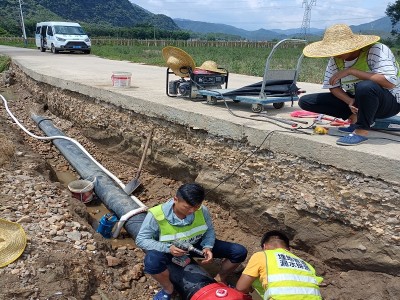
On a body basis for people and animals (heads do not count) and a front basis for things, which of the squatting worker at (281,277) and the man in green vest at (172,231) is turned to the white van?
the squatting worker

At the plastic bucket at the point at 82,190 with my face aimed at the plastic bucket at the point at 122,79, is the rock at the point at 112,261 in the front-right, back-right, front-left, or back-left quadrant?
back-right

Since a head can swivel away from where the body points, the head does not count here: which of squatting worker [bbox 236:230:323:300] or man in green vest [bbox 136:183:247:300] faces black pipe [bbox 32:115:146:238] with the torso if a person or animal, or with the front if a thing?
the squatting worker

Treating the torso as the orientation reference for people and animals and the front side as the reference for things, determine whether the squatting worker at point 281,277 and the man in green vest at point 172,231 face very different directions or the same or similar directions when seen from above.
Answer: very different directions

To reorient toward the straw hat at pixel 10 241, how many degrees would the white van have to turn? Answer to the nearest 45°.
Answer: approximately 45° to its right

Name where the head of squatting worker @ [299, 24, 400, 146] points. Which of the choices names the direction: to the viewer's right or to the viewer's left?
to the viewer's left

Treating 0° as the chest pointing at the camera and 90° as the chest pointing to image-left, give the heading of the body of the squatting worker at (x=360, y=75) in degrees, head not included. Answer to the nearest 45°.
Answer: approximately 45°

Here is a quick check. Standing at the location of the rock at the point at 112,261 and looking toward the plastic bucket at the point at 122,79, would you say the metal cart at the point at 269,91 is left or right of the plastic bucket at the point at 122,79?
right

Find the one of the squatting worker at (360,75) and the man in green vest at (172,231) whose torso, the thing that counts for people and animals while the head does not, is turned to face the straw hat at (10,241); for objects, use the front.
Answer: the squatting worker

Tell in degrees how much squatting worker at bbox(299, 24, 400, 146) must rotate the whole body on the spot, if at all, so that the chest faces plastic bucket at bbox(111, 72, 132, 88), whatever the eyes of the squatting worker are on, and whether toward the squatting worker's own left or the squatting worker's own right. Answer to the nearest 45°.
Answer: approximately 90° to the squatting worker's own right
